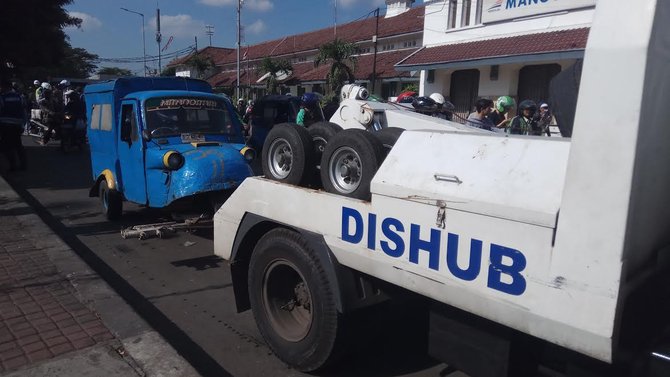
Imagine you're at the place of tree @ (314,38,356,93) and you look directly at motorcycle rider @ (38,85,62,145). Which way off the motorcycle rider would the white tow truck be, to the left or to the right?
left

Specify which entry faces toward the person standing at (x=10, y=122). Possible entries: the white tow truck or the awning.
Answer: the awning

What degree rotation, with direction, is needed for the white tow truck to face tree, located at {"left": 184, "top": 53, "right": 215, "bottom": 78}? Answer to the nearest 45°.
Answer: approximately 180°

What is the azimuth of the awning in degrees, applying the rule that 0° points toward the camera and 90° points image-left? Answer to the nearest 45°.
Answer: approximately 45°

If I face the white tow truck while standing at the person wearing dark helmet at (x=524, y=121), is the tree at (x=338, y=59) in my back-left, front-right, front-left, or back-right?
back-right

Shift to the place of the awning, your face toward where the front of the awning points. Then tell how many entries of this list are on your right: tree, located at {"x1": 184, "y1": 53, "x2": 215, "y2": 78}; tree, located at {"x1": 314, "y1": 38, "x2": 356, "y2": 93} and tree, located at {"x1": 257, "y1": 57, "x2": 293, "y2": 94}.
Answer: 3

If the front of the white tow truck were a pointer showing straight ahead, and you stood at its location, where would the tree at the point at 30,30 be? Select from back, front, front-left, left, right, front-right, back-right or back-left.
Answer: back

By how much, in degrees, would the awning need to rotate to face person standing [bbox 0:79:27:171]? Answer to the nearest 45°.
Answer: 0° — it already faces them

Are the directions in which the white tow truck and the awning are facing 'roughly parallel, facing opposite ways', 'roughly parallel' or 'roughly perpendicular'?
roughly perpendicular
